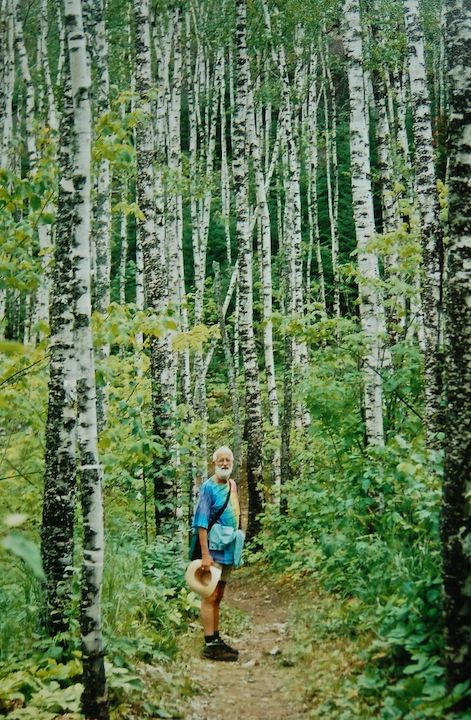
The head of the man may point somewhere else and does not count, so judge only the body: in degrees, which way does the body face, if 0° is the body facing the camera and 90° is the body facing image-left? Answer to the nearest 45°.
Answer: approximately 315°

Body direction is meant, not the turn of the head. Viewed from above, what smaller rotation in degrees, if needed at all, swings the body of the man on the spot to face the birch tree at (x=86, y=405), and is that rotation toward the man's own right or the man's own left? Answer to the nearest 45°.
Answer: approximately 45° to the man's own right

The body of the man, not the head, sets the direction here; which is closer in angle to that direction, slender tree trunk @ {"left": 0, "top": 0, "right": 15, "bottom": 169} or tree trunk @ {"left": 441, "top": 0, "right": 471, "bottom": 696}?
the tree trunk

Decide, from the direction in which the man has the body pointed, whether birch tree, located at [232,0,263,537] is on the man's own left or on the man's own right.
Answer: on the man's own left

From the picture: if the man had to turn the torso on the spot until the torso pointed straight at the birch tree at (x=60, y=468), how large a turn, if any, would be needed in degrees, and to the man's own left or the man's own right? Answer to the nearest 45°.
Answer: approximately 90° to the man's own right
